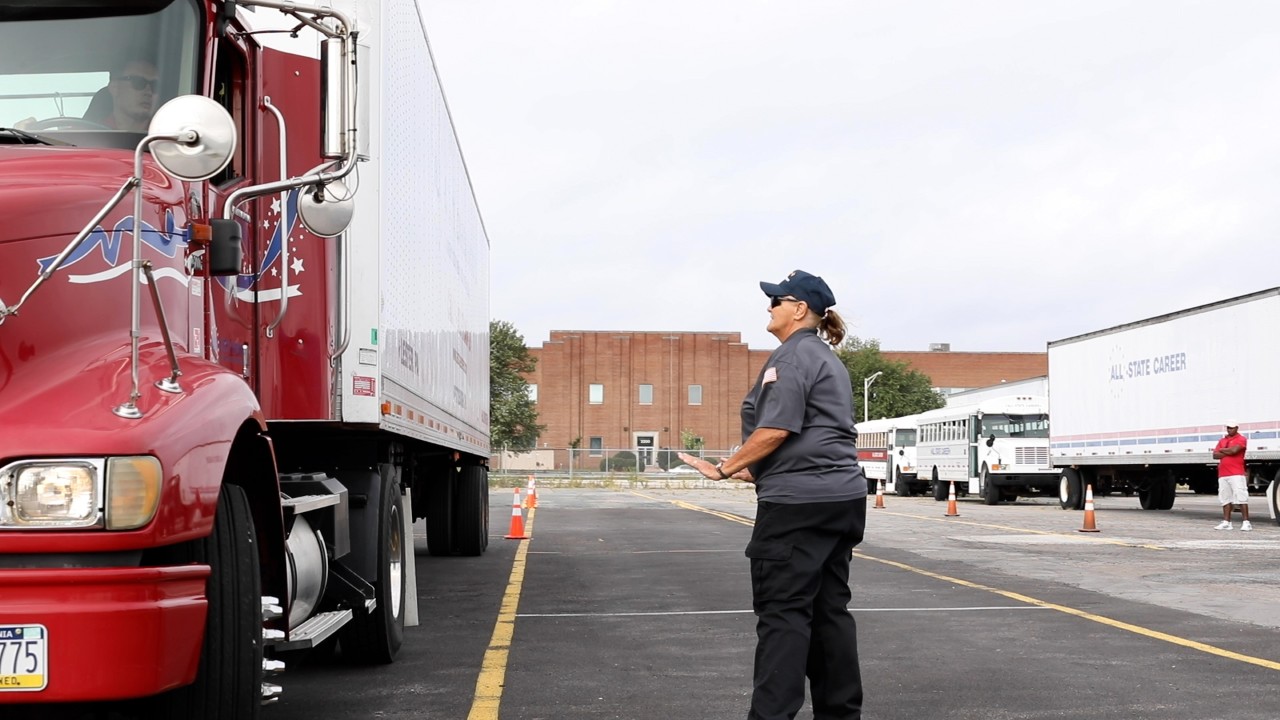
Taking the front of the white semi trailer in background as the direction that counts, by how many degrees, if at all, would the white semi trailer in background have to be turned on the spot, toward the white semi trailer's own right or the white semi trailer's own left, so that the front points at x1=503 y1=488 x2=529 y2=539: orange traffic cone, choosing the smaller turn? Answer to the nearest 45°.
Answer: approximately 90° to the white semi trailer's own right

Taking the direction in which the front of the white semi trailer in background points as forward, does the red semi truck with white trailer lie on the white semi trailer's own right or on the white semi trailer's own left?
on the white semi trailer's own right

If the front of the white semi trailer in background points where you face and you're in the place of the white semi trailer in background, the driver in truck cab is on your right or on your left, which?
on your right

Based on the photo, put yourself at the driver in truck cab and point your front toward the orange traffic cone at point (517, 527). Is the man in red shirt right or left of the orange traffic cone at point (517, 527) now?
right

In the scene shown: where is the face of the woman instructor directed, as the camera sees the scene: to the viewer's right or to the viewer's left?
to the viewer's left

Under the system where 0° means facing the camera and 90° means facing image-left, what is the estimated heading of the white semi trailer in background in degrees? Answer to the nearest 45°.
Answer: approximately 315°
